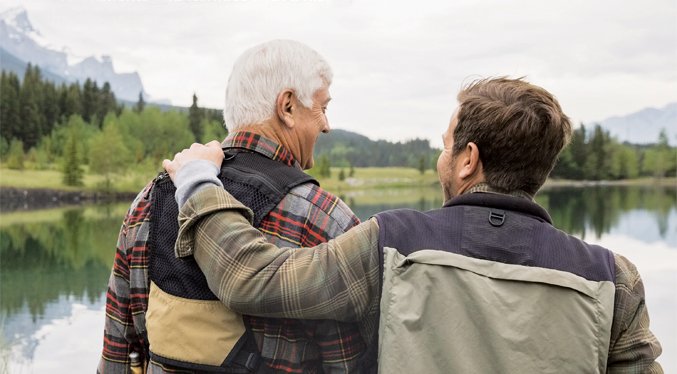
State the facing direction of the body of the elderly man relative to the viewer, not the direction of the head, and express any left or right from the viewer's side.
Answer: facing away from the viewer and to the right of the viewer
